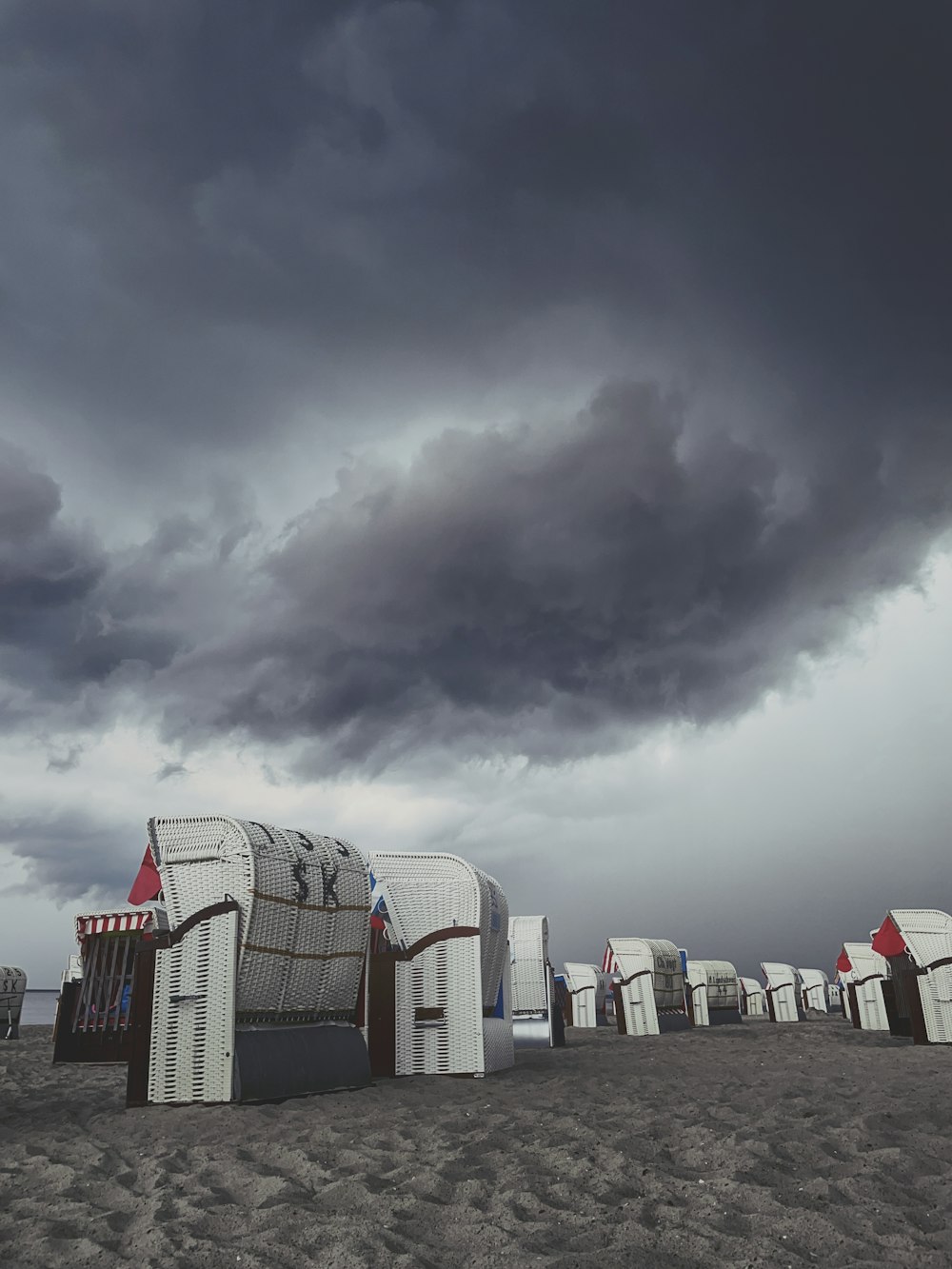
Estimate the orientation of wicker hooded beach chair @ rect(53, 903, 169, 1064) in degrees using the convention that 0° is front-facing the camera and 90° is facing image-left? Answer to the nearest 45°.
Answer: approximately 45°

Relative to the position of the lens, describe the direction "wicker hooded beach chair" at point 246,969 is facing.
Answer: facing away from the viewer and to the left of the viewer

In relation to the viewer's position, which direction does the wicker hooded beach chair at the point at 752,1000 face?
facing away from the viewer and to the left of the viewer

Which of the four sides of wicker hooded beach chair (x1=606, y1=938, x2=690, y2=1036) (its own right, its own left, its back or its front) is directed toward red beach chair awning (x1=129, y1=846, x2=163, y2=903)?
left

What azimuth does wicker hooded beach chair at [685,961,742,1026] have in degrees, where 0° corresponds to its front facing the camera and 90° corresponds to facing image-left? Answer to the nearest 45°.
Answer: approximately 135°

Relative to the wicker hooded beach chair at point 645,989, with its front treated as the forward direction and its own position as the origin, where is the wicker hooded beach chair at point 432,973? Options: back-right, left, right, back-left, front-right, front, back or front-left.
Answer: back-left

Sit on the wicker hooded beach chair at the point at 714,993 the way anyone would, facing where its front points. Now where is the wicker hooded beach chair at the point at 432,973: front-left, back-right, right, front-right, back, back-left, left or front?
back-left

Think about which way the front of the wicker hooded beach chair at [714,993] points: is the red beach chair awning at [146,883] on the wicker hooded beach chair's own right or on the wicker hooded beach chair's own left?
on the wicker hooded beach chair's own left

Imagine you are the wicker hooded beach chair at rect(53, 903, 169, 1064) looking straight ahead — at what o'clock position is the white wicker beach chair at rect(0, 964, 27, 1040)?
The white wicker beach chair is roughly at 4 o'clock from the wicker hooded beach chair.

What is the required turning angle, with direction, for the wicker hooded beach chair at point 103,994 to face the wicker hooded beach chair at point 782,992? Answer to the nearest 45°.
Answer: approximately 180°
